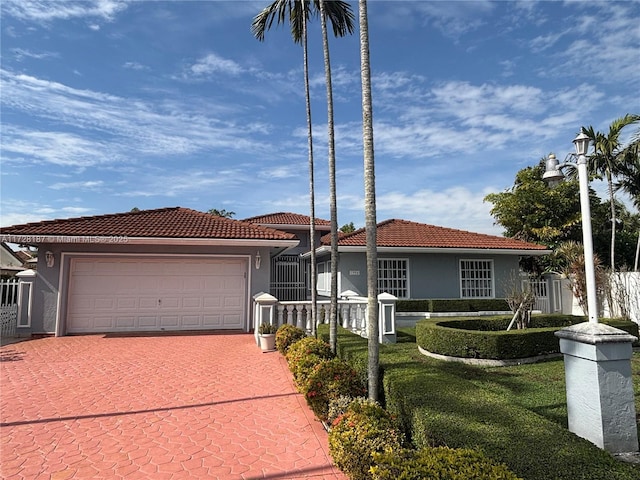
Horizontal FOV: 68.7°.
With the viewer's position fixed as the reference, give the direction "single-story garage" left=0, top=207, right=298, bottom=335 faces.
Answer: facing the viewer

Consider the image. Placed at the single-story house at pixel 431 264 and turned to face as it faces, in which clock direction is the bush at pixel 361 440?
The bush is roughly at 12 o'clock from the single-story house.

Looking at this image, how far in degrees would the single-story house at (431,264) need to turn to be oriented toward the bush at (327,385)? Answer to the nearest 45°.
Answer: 0° — it already faces it

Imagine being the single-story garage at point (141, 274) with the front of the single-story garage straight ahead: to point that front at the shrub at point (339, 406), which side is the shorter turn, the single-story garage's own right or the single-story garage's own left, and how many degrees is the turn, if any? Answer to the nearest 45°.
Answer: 0° — it already faces it

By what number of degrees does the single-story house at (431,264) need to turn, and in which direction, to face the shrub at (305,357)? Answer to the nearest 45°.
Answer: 0° — it already faces it

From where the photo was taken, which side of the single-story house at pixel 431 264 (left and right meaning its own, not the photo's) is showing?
front

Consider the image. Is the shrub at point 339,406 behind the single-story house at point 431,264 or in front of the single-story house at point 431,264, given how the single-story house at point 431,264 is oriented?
in front

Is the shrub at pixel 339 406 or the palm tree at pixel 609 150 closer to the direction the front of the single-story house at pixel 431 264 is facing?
the shrub

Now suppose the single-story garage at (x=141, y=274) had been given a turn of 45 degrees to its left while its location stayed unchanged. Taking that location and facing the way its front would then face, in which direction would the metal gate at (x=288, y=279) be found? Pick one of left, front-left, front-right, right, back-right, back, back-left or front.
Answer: left

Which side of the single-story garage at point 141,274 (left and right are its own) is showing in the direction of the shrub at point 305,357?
front

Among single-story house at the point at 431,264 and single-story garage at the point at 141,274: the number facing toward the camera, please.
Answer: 2

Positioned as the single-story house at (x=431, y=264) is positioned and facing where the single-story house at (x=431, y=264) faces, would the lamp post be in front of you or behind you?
in front

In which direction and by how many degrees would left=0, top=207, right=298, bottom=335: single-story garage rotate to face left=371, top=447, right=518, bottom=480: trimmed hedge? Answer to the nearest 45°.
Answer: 0° — it already faces it

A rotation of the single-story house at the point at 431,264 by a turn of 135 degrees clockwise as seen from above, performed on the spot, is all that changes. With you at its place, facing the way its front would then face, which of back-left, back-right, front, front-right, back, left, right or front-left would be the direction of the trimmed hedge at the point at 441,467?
back-left
